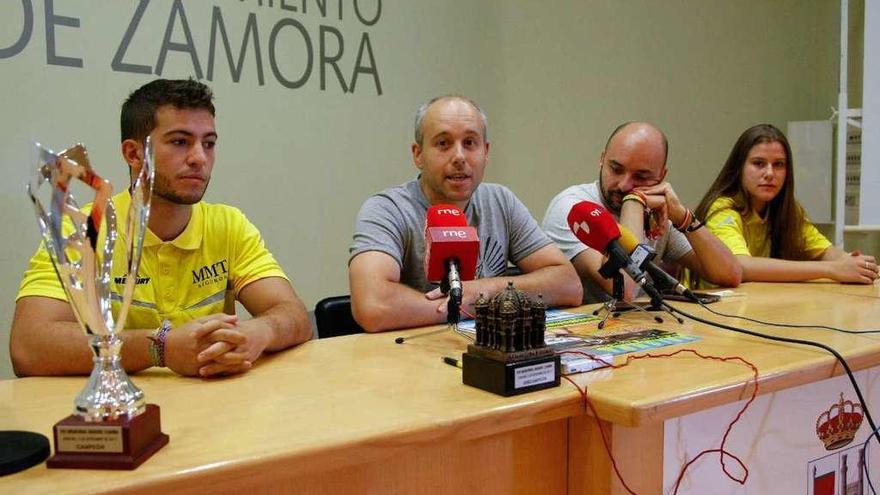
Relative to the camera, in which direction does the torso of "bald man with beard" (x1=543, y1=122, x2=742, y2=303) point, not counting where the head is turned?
toward the camera

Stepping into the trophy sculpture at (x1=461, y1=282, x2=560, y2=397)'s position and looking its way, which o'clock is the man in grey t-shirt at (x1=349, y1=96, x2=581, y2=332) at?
The man in grey t-shirt is roughly at 7 o'clock from the trophy sculpture.

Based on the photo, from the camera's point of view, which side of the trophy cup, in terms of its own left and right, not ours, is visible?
front

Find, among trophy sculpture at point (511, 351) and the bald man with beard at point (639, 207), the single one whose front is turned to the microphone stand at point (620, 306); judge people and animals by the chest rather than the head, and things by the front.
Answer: the bald man with beard

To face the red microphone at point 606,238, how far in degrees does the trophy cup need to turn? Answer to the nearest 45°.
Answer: approximately 90° to its left

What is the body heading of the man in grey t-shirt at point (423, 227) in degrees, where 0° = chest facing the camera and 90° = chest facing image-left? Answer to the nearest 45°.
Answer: approximately 0°

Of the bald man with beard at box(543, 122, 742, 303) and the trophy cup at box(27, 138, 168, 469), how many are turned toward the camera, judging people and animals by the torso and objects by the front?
2

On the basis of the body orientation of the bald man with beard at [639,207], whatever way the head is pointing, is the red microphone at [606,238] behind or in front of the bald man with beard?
in front

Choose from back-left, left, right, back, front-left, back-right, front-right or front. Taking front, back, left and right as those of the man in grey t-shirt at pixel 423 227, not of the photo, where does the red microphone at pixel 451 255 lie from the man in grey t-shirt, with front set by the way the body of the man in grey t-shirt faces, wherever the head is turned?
front

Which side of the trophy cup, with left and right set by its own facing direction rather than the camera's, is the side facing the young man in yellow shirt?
back

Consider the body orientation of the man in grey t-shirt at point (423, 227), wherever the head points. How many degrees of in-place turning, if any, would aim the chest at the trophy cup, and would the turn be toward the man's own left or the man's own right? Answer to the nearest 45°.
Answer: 0° — they already face it

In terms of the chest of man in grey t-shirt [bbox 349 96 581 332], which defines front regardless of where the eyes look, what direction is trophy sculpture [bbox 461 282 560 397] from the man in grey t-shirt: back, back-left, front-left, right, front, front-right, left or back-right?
front

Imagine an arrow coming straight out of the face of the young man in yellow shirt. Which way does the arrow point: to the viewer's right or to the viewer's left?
to the viewer's right

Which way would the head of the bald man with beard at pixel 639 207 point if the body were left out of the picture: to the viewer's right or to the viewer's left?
to the viewer's left

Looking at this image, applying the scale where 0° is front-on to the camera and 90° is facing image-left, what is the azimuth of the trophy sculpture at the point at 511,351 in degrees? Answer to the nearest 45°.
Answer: approximately 315°
